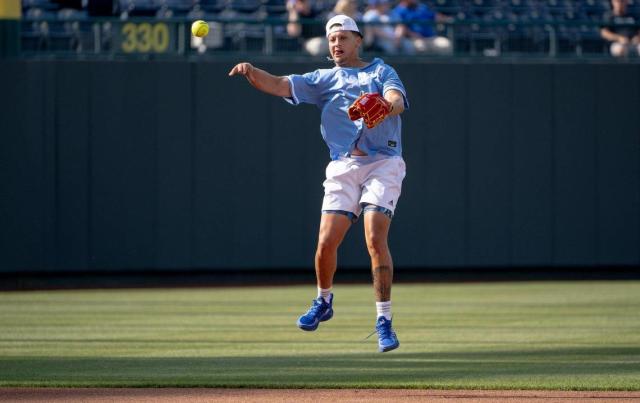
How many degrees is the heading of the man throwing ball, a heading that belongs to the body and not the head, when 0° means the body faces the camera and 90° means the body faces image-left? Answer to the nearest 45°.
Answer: approximately 0°

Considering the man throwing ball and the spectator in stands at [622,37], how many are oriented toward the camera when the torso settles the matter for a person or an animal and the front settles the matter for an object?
2

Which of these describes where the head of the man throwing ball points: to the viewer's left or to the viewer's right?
to the viewer's left

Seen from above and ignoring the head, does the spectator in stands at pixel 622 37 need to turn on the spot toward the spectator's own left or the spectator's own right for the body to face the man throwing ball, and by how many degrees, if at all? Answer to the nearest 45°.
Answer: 0° — they already face them

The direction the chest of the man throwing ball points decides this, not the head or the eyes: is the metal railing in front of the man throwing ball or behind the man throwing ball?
behind

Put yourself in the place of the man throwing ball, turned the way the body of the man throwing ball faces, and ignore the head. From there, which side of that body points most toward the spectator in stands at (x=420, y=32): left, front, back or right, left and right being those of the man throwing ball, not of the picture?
back

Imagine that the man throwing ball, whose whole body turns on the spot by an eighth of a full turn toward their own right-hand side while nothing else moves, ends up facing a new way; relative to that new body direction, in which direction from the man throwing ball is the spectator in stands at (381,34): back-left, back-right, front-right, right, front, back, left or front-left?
back-right
